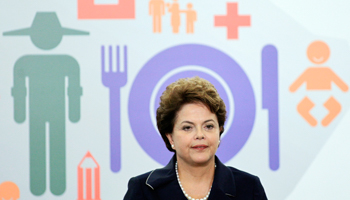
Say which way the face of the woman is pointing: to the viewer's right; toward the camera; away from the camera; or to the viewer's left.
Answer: toward the camera

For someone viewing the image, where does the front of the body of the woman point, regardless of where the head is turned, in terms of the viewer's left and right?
facing the viewer
